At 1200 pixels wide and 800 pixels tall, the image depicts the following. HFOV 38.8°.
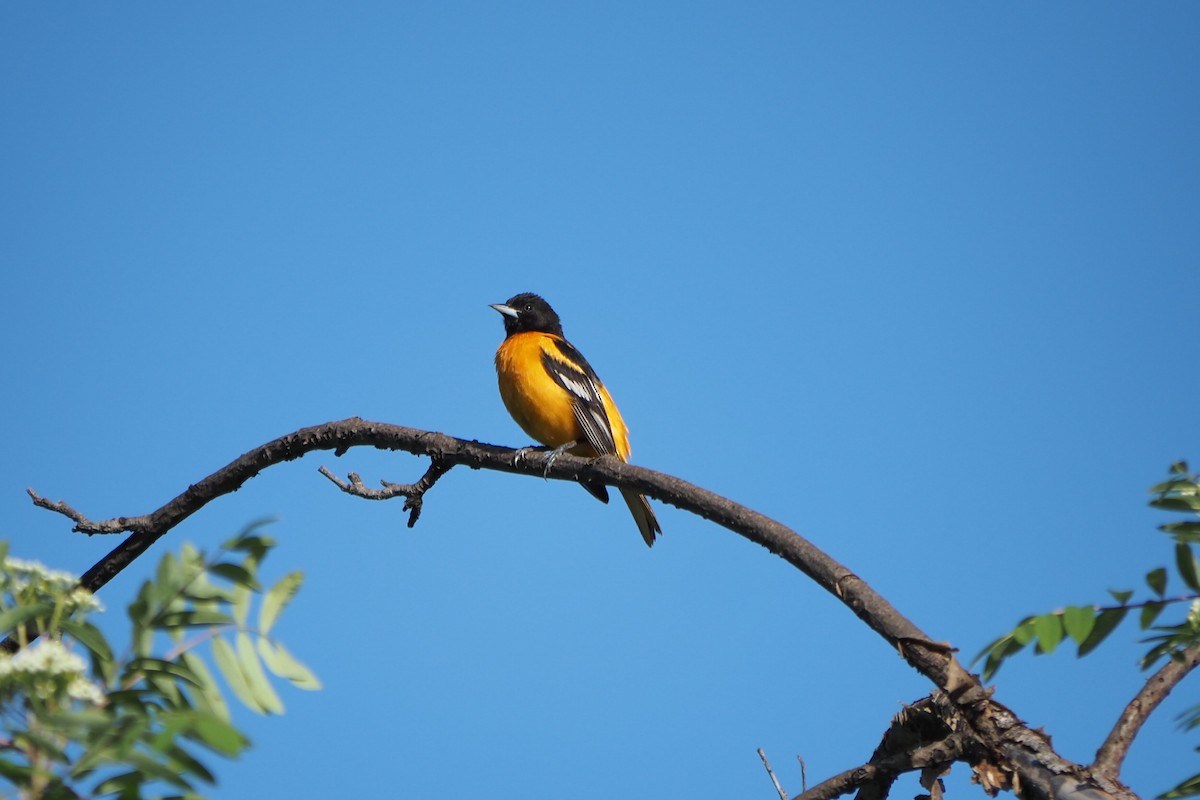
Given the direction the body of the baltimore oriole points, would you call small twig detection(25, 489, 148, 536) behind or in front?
in front
